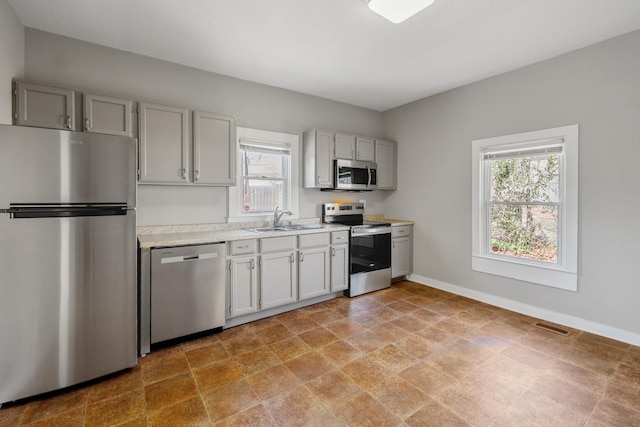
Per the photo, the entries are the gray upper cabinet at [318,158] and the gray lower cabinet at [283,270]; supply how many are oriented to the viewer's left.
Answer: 0

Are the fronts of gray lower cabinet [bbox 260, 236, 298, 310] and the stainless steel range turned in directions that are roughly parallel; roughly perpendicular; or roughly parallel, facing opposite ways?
roughly parallel

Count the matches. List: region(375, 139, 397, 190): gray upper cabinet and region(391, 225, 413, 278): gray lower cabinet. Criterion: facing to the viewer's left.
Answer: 0

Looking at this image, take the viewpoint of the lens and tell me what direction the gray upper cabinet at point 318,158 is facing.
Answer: facing the viewer and to the right of the viewer

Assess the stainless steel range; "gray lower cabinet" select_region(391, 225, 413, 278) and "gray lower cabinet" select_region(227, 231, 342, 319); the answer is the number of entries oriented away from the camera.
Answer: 0

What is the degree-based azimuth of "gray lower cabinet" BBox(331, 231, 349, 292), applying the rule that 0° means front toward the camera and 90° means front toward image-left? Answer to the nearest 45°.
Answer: approximately 315°

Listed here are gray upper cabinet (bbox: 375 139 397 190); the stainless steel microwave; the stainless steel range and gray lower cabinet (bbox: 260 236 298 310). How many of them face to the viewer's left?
0

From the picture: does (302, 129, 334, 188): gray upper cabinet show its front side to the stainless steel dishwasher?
no

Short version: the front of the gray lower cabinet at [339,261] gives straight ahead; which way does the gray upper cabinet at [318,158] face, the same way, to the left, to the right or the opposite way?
the same way

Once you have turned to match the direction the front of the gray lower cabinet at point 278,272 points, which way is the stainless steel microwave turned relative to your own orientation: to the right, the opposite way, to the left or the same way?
the same way

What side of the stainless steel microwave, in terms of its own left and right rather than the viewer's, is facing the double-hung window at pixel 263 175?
right

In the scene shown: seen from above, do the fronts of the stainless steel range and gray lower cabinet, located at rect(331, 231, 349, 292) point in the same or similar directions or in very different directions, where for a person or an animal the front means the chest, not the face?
same or similar directions

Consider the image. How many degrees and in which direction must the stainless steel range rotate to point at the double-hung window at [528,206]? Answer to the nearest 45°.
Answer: approximately 45° to its left

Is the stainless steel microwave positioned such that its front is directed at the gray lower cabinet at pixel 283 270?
no

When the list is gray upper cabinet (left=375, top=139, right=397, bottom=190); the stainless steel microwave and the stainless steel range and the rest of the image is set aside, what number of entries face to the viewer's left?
0

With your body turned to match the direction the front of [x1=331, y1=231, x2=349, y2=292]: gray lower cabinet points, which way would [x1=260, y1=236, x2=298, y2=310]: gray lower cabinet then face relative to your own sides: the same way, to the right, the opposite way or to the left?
the same way

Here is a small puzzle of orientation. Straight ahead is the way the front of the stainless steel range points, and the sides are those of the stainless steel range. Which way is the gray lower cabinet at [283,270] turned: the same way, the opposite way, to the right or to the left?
the same way

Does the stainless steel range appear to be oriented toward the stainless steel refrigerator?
no

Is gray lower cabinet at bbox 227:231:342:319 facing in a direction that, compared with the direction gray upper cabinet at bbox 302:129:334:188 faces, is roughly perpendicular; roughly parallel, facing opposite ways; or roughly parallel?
roughly parallel

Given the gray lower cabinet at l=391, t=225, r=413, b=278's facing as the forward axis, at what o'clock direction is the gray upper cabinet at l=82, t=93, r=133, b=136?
The gray upper cabinet is roughly at 3 o'clock from the gray lower cabinet.

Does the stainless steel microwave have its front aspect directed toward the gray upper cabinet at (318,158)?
no
